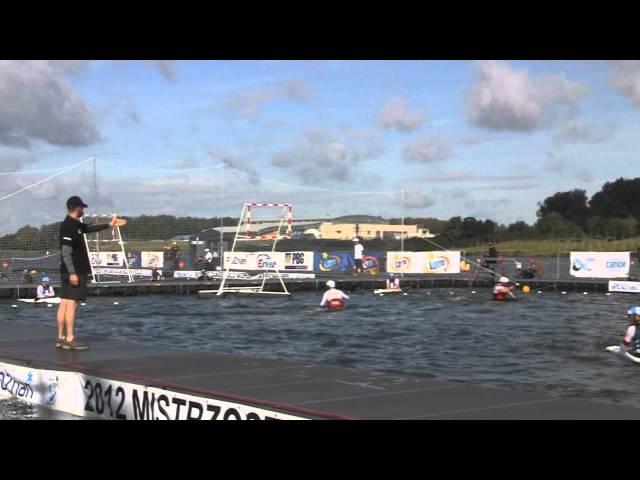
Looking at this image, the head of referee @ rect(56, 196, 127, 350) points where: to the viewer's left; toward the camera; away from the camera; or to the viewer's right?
to the viewer's right

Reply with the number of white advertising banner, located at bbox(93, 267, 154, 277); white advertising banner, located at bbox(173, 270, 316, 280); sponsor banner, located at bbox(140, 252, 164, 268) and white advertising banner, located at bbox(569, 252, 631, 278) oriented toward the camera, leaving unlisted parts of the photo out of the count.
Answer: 4

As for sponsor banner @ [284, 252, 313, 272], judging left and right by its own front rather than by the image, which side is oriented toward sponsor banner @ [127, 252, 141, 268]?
right

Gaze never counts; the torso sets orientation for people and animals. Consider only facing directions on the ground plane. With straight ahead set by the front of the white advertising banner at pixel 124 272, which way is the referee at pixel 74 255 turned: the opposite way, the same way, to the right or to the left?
to the left

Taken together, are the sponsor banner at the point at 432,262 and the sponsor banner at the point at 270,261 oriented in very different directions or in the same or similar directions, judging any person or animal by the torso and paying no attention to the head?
same or similar directions

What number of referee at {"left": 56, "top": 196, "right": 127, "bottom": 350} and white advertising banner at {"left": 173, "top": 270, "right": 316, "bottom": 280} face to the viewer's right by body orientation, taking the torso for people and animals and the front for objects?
1

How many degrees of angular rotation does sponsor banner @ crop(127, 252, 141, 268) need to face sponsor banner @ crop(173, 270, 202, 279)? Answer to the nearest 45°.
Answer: approximately 45° to its left

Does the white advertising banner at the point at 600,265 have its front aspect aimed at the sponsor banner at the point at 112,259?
no

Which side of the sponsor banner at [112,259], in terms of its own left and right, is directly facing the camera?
front

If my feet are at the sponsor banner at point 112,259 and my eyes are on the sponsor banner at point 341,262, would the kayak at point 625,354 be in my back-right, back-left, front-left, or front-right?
front-right

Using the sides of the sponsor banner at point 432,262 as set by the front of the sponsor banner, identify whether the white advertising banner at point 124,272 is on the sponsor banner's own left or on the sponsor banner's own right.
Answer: on the sponsor banner's own right

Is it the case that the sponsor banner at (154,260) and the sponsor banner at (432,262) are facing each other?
no

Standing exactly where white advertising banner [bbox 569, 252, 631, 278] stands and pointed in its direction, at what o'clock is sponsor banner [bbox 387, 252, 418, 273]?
The sponsor banner is roughly at 3 o'clock from the white advertising banner.

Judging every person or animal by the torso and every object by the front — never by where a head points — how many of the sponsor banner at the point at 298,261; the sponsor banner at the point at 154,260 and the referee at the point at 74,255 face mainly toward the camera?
2

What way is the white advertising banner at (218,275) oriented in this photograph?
toward the camera

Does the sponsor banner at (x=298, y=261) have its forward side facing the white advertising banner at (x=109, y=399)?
yes

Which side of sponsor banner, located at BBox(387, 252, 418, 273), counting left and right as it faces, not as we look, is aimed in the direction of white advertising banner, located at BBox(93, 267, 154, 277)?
right

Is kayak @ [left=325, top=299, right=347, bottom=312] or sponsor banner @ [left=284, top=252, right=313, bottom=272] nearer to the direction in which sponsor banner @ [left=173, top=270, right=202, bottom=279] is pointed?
the kayak

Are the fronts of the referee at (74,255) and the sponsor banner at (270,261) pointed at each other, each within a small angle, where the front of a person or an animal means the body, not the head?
no

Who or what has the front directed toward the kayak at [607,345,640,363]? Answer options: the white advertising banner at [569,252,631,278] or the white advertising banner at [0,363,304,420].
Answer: the white advertising banner at [569,252,631,278]

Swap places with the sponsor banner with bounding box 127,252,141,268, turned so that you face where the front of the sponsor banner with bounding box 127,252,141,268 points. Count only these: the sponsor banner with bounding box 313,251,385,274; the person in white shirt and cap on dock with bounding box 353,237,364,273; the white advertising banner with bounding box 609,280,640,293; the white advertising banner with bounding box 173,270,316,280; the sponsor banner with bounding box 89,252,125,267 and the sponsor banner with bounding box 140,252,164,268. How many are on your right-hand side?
1

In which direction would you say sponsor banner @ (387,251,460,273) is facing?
toward the camera

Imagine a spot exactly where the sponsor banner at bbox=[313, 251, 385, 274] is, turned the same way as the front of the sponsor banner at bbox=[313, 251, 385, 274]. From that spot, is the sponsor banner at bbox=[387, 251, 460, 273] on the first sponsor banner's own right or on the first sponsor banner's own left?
on the first sponsor banner's own left

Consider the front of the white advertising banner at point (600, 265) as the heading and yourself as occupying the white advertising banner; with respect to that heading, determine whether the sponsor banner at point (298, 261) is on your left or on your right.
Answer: on your right
